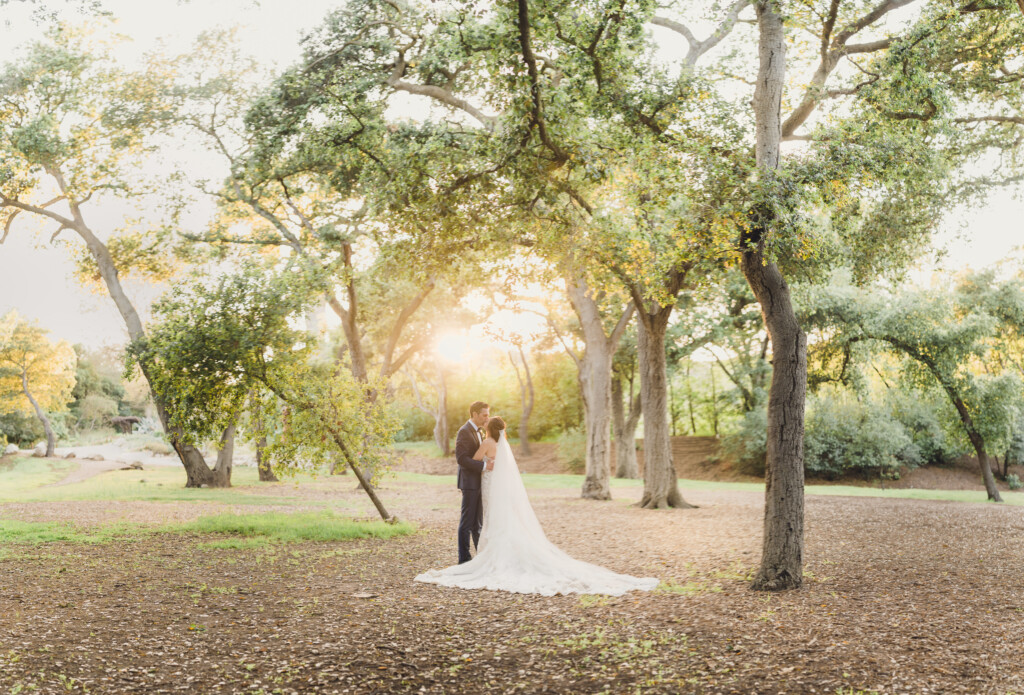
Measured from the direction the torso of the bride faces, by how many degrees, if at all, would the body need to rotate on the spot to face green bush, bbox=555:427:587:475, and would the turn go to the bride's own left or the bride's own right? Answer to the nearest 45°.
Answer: approximately 45° to the bride's own right

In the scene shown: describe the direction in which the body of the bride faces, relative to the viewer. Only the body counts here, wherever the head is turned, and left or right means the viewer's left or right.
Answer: facing away from the viewer and to the left of the viewer

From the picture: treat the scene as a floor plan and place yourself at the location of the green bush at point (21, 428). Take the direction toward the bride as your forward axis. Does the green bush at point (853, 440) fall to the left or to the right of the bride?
left

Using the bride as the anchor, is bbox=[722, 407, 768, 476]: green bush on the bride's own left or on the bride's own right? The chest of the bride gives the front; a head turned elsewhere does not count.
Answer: on the bride's own right
